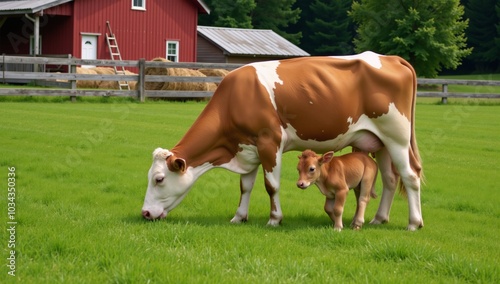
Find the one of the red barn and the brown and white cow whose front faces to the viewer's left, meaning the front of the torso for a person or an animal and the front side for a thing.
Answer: the brown and white cow

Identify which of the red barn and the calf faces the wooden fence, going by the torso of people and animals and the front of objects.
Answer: the red barn

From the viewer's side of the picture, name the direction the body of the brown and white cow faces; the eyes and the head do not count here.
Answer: to the viewer's left

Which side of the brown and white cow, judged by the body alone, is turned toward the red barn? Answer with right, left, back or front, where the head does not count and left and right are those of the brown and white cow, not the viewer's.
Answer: right

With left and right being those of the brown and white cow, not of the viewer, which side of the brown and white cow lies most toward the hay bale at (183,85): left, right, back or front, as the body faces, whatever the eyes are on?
right

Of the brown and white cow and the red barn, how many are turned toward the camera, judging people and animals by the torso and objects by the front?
1

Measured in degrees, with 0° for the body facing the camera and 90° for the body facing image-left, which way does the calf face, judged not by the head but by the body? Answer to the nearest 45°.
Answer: approximately 45°

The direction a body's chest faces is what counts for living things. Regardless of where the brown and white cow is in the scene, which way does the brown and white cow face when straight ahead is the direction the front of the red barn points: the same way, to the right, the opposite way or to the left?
to the right

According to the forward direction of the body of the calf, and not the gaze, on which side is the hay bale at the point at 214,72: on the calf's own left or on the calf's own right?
on the calf's own right

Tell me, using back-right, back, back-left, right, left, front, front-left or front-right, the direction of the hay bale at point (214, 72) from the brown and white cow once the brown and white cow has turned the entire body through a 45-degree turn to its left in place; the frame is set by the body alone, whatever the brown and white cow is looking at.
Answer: back-right

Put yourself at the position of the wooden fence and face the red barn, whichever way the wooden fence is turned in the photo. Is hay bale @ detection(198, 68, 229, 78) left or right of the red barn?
right

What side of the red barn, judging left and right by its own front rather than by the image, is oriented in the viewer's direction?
front
